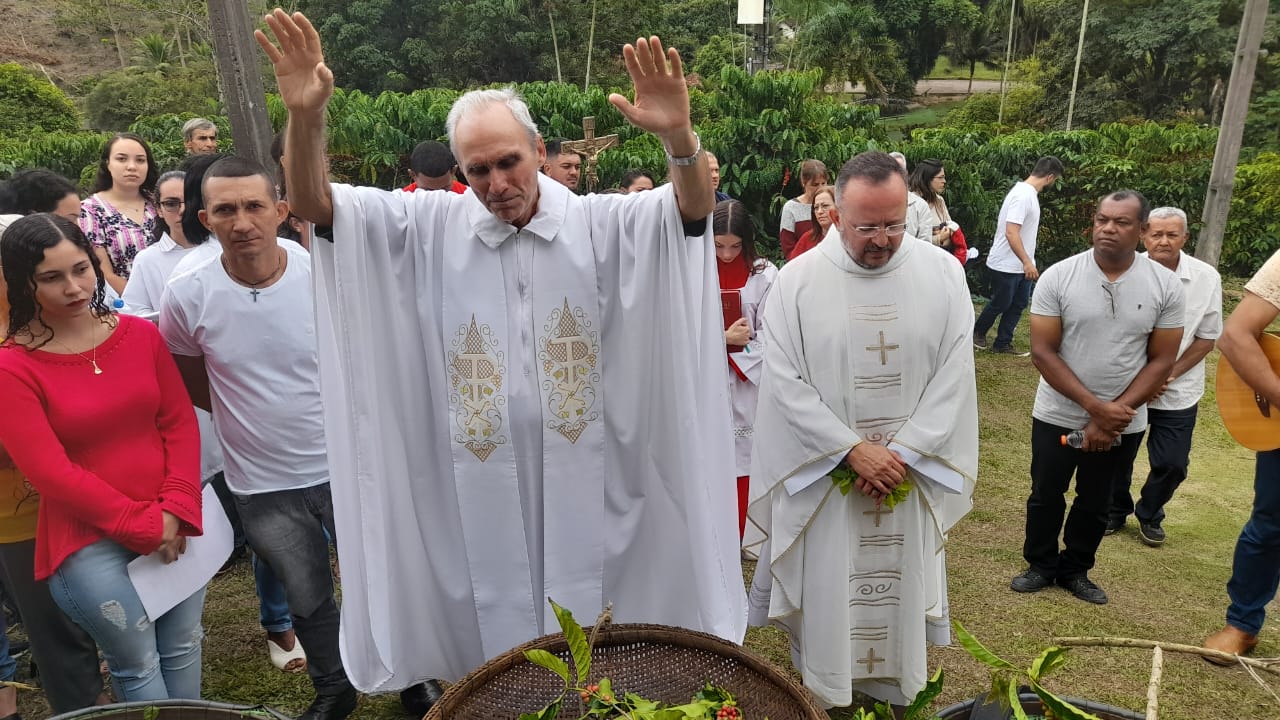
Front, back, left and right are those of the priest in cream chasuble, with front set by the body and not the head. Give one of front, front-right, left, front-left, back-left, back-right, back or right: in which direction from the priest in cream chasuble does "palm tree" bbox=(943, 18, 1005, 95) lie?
back

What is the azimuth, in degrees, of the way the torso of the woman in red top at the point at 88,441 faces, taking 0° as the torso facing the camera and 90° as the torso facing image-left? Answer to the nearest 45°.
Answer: approximately 315°

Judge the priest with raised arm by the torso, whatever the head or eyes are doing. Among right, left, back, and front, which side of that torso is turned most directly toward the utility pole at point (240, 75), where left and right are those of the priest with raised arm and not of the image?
back

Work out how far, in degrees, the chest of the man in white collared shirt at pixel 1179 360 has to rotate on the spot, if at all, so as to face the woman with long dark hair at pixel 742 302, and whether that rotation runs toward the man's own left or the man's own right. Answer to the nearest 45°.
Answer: approximately 45° to the man's own right

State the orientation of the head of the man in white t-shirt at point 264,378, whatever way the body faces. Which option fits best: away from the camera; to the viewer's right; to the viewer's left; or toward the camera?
toward the camera

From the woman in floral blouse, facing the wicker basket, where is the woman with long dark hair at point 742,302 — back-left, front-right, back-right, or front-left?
front-left

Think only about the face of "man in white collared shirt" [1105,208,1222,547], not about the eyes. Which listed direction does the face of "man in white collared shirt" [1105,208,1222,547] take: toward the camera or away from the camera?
toward the camera

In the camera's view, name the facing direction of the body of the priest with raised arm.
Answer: toward the camera

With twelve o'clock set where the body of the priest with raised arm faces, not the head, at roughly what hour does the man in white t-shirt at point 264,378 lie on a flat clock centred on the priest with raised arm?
The man in white t-shirt is roughly at 4 o'clock from the priest with raised arm.

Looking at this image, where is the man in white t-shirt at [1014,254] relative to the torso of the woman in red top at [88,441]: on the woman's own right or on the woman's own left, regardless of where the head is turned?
on the woman's own left

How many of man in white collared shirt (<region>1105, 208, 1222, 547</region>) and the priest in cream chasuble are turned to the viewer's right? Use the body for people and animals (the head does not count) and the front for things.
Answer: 0

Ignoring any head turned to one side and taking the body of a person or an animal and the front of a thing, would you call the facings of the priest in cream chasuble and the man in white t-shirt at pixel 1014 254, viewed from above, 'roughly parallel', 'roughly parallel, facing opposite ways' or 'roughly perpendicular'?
roughly perpendicular

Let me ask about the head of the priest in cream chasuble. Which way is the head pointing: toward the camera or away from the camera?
toward the camera
